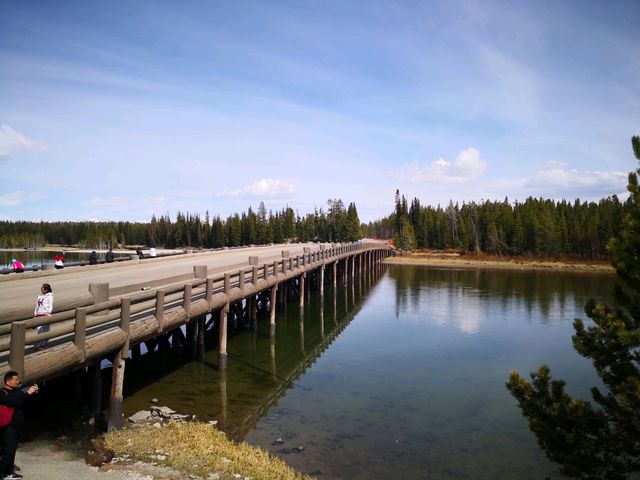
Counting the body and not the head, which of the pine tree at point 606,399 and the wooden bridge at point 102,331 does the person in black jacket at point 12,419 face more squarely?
the pine tree

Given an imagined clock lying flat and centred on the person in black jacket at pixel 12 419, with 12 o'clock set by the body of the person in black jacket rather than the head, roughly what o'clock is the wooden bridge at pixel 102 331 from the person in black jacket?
The wooden bridge is roughly at 10 o'clock from the person in black jacket.

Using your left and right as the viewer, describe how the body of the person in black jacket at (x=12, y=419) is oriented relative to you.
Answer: facing to the right of the viewer

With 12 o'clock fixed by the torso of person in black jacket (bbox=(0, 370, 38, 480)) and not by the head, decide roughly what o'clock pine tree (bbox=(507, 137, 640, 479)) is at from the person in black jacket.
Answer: The pine tree is roughly at 1 o'clock from the person in black jacket.

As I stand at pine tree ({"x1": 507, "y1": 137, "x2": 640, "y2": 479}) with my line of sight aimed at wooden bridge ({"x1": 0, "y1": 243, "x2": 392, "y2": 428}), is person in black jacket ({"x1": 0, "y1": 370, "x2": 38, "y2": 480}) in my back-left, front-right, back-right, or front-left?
front-left
